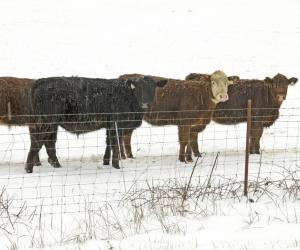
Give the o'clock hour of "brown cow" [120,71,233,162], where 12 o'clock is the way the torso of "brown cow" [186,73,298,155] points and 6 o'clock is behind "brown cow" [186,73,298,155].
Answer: "brown cow" [120,71,233,162] is roughly at 5 o'clock from "brown cow" [186,73,298,155].

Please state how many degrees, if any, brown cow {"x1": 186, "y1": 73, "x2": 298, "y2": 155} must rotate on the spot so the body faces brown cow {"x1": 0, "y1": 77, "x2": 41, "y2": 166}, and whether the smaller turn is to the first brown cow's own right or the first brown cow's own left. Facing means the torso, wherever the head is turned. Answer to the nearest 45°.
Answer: approximately 135° to the first brown cow's own right

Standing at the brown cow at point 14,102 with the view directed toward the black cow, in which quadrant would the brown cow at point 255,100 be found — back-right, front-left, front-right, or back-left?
front-left

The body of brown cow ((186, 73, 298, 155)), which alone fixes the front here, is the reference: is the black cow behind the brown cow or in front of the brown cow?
behind

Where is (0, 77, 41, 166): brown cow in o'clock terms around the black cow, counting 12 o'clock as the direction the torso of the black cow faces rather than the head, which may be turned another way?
The brown cow is roughly at 7 o'clock from the black cow.

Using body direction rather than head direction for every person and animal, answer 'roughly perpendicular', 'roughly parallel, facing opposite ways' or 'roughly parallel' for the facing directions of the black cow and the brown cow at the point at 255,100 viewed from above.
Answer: roughly parallel

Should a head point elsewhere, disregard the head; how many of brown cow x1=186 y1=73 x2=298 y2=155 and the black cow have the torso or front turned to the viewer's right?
2

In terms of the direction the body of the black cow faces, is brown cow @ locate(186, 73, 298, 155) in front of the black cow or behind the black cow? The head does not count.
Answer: in front

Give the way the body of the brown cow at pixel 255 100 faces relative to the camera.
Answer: to the viewer's right

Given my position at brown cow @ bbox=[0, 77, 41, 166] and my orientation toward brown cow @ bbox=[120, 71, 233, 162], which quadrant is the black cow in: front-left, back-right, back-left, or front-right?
front-right

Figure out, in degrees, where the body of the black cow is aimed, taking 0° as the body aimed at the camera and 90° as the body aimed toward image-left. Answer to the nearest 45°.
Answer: approximately 270°
